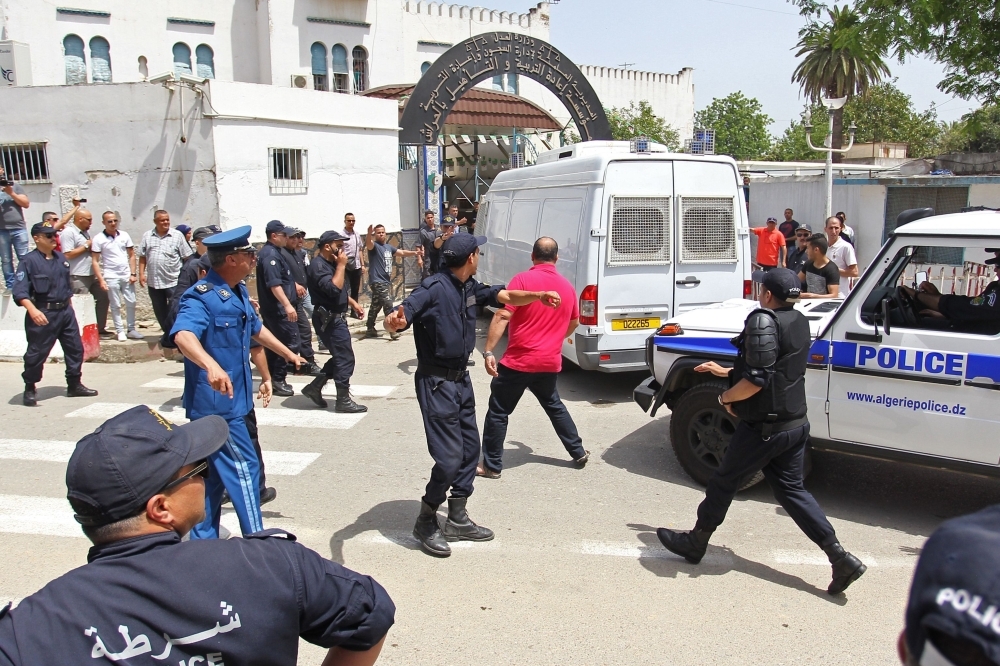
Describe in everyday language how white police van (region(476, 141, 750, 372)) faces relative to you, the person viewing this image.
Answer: facing away from the viewer and to the left of the viewer

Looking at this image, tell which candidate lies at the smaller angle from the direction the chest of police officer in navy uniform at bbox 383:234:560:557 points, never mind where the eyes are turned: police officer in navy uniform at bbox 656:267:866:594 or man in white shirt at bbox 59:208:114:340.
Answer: the police officer in navy uniform

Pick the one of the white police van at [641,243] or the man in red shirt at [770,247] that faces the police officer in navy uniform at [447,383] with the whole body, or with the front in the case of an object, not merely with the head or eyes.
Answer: the man in red shirt

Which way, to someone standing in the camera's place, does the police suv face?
facing to the left of the viewer

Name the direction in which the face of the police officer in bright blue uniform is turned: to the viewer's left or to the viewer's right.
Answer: to the viewer's right

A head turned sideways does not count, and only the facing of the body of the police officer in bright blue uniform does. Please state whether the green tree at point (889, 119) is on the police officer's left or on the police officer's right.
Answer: on the police officer's left

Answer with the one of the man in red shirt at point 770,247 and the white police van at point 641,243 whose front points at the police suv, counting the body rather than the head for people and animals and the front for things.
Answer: the man in red shirt

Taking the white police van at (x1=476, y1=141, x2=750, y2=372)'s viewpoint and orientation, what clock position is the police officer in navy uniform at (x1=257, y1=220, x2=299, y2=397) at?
The police officer in navy uniform is roughly at 8 o'clock from the white police van.

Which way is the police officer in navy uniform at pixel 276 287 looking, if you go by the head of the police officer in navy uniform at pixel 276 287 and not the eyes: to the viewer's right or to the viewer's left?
to the viewer's right

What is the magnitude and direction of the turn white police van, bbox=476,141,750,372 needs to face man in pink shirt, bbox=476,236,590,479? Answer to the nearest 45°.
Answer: approximately 135° to its left

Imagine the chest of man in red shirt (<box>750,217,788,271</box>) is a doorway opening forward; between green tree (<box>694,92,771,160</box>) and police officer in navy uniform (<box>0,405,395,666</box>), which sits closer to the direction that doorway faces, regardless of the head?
the police officer in navy uniform

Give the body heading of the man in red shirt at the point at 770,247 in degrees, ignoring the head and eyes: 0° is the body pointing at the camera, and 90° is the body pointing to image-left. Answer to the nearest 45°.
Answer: approximately 0°

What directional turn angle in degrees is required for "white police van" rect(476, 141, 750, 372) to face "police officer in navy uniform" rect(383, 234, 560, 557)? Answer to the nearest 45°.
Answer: approximately 135° to its left
